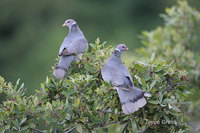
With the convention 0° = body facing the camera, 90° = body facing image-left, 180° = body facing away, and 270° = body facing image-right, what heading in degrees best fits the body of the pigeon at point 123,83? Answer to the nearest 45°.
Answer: approximately 135°
